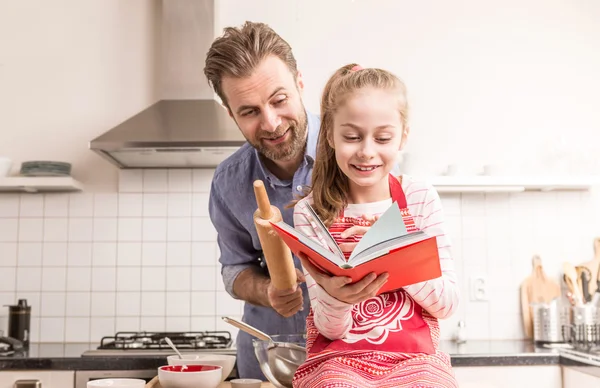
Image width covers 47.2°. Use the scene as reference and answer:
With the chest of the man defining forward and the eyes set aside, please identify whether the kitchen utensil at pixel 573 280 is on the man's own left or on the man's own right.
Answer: on the man's own left

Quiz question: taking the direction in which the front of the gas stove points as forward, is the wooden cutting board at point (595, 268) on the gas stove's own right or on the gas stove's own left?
on the gas stove's own left

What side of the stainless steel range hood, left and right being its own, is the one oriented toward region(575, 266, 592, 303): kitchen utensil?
left

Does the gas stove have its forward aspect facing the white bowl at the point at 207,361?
yes

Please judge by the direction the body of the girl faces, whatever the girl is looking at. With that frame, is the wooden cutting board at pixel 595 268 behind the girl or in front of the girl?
behind

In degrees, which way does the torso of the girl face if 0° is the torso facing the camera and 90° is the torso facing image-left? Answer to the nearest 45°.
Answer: approximately 0°

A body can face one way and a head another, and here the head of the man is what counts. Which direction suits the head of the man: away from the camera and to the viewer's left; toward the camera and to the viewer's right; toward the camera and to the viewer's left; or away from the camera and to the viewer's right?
toward the camera and to the viewer's right
